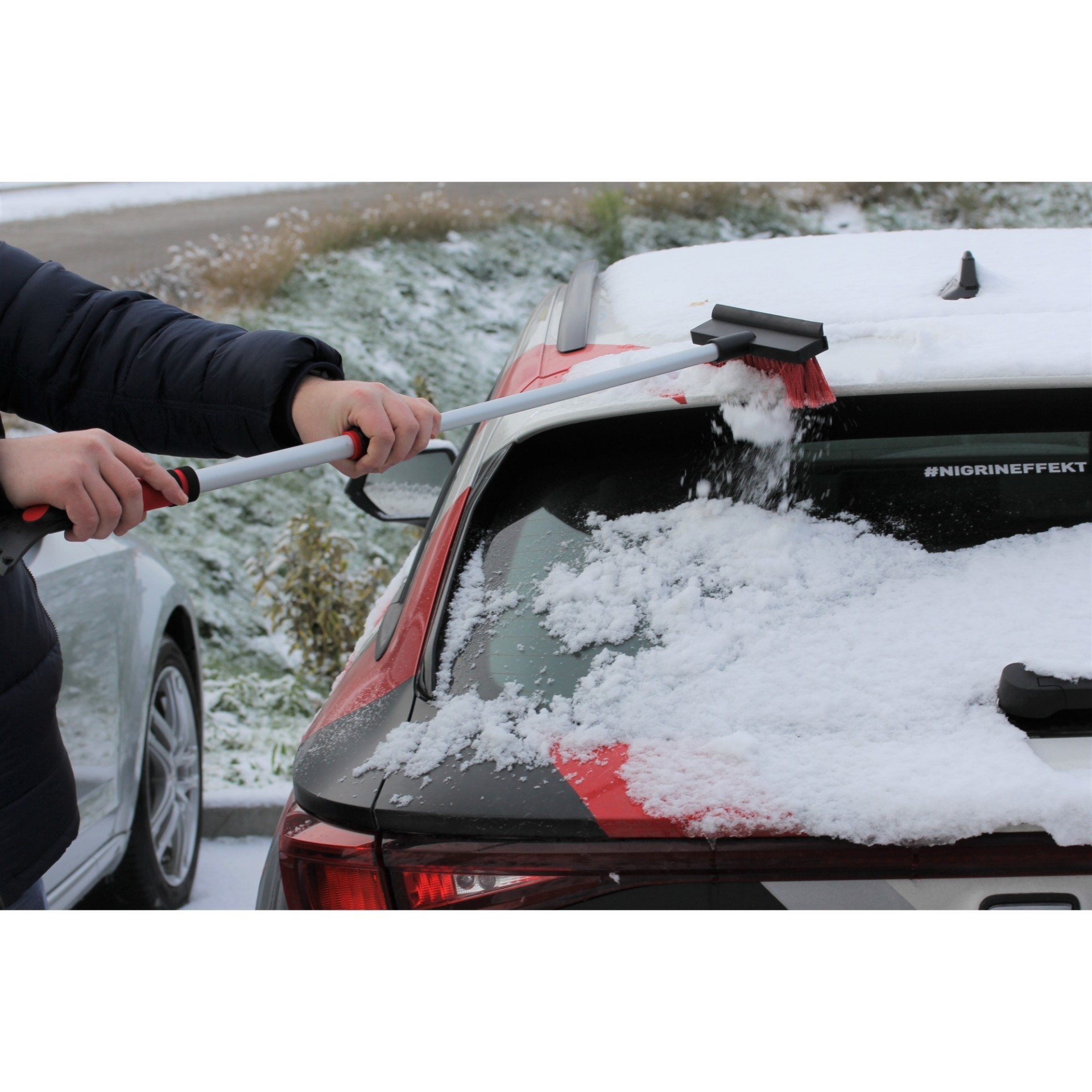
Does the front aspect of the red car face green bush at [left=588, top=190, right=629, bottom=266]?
yes

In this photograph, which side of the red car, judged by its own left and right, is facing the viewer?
back

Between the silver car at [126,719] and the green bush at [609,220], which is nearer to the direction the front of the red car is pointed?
the green bush

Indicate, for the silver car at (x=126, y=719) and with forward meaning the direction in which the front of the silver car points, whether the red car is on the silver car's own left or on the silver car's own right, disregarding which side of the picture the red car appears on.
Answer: on the silver car's own right

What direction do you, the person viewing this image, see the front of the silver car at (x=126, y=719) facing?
facing away from the viewer and to the right of the viewer
